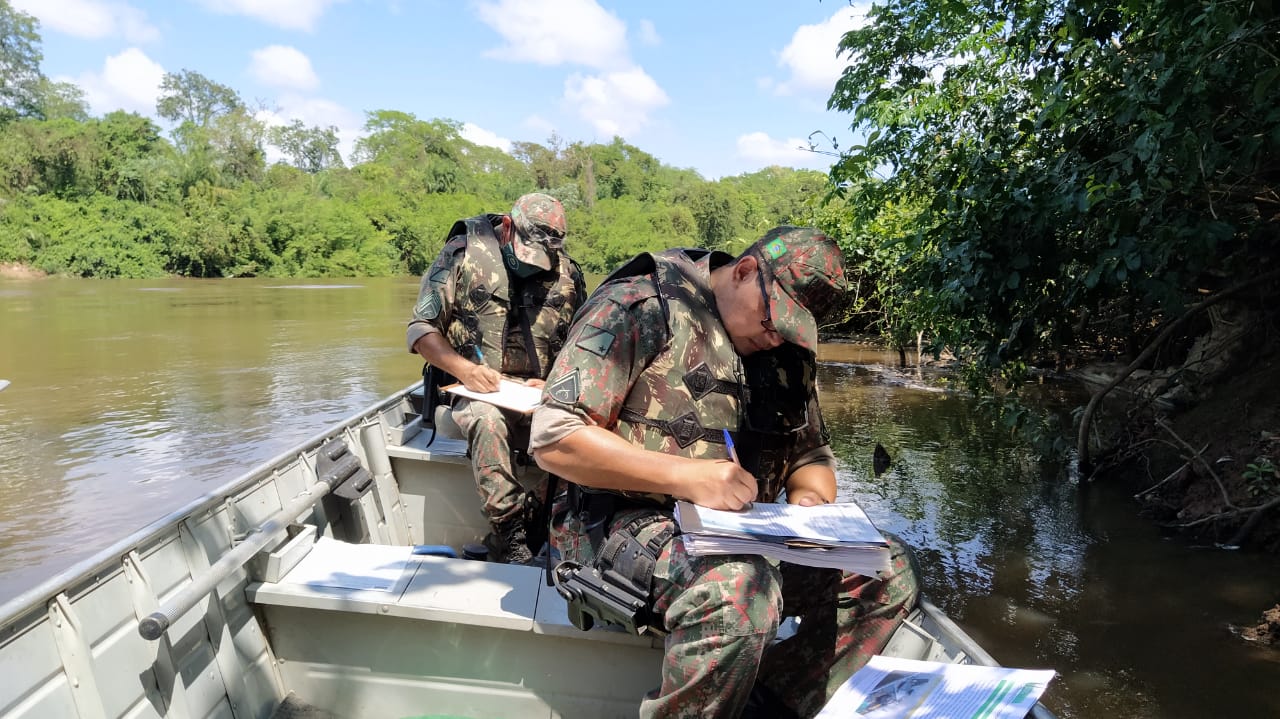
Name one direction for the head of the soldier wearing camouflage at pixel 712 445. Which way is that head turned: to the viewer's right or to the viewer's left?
to the viewer's right

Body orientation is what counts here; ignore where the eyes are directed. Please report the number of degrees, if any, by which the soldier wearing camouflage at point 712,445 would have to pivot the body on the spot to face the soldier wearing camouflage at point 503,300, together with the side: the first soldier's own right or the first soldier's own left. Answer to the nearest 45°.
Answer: approximately 180°

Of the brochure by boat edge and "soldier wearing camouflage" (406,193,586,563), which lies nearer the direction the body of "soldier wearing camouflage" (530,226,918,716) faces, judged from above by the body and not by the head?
the brochure by boat edge

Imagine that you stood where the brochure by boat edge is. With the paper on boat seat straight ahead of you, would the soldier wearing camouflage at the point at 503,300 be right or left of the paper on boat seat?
right

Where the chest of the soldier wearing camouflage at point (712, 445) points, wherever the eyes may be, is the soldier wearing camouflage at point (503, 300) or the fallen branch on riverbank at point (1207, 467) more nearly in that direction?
the fallen branch on riverbank
